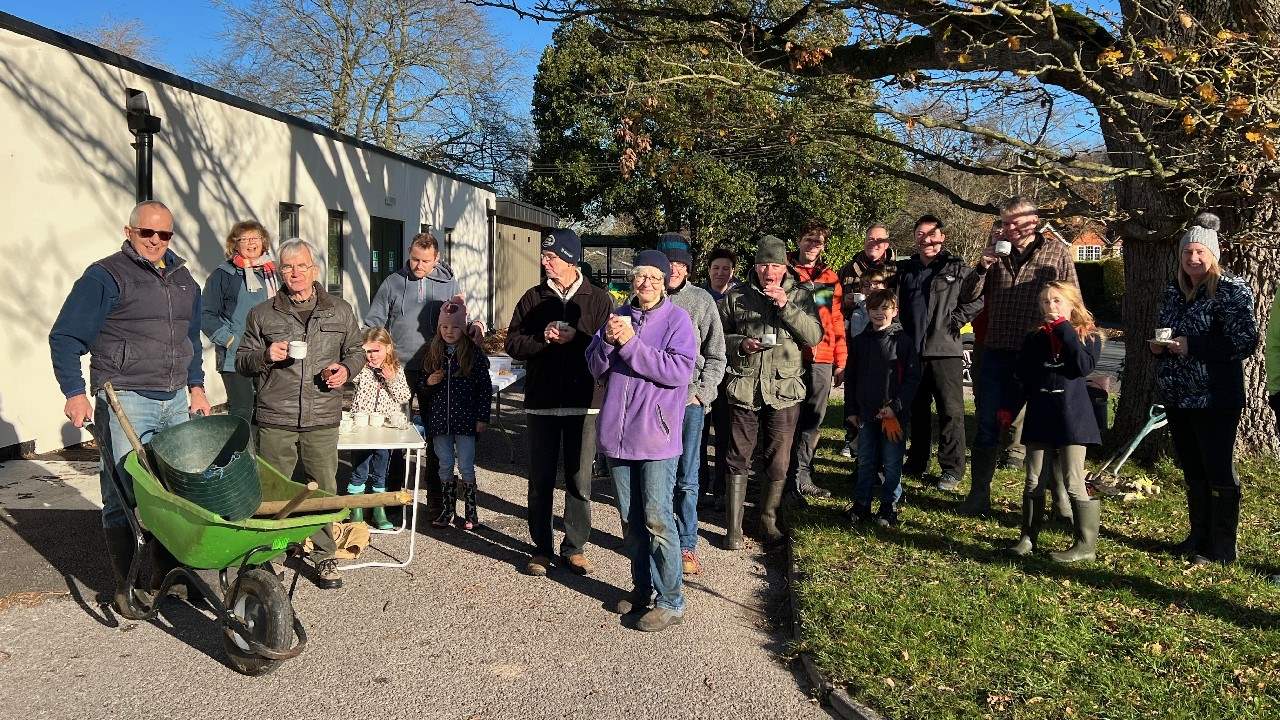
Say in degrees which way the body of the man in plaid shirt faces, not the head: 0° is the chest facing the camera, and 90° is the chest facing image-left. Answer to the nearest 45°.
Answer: approximately 45°

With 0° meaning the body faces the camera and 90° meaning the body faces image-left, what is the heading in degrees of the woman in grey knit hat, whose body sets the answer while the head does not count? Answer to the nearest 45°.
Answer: approximately 45°

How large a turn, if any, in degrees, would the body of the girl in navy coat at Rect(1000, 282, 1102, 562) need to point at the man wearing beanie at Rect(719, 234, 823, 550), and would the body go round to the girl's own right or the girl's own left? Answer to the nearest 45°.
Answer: approximately 45° to the girl's own right

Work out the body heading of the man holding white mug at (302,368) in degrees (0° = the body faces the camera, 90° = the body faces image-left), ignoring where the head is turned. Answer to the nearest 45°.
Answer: approximately 0°

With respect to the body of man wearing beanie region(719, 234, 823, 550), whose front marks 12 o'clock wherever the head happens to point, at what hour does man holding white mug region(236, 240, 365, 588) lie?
The man holding white mug is roughly at 2 o'clock from the man wearing beanie.
